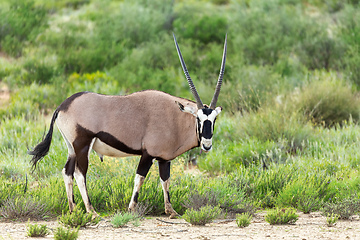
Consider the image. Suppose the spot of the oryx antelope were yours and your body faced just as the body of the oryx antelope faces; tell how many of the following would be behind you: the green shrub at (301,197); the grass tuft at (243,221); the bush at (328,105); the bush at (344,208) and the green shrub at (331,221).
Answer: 0

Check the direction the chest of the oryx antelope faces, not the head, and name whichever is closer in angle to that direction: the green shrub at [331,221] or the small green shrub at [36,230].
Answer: the green shrub at [331,221]

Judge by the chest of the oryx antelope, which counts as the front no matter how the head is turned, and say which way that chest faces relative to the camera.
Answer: to the viewer's right

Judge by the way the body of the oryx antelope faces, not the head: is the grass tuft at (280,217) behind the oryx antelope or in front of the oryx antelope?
in front

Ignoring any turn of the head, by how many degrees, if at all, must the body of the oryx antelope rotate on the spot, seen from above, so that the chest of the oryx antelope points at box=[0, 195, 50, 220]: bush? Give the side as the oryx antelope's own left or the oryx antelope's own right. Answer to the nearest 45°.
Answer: approximately 180°

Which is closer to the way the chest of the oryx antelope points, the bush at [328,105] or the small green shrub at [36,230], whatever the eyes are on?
the bush

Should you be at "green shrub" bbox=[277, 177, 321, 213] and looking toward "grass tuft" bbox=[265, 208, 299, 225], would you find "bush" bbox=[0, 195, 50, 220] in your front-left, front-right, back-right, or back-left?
front-right

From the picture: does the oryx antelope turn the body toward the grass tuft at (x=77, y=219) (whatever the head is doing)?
no

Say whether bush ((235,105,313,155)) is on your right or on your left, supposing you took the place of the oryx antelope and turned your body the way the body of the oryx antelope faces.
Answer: on your left

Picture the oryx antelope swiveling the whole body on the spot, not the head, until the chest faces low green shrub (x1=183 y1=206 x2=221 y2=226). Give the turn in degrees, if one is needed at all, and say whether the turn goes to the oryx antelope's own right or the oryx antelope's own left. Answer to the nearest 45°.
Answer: approximately 45° to the oryx antelope's own right

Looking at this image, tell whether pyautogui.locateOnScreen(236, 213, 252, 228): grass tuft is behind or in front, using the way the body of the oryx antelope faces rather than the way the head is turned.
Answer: in front

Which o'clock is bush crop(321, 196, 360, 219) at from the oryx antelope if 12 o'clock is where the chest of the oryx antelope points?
The bush is roughly at 12 o'clock from the oryx antelope.
